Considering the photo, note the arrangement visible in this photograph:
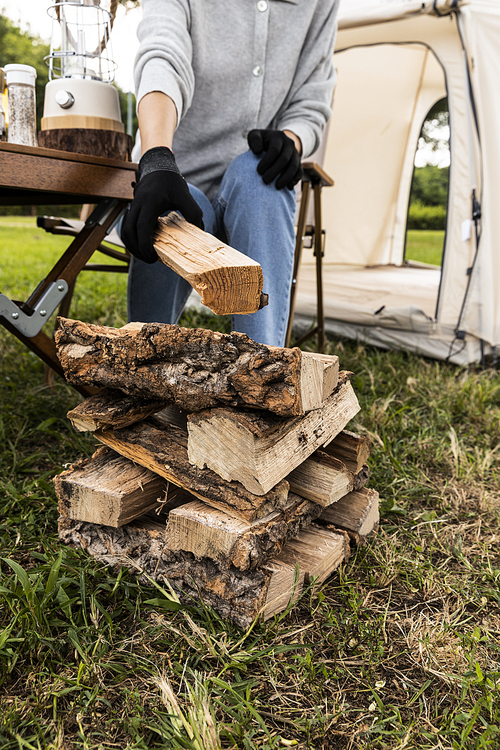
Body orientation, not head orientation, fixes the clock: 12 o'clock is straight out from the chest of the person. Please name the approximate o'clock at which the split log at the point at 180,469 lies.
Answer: The split log is roughly at 12 o'clock from the person.

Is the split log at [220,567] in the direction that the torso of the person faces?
yes

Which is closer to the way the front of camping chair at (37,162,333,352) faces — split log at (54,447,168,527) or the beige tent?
the split log

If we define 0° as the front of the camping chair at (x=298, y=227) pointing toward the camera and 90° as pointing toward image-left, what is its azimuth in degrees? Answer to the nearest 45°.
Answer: approximately 0°

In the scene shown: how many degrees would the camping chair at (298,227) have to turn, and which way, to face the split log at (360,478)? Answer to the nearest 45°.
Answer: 0° — it already faces it

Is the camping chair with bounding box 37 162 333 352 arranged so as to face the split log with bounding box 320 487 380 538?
yes

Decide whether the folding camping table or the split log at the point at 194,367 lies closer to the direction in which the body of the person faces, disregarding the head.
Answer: the split log
